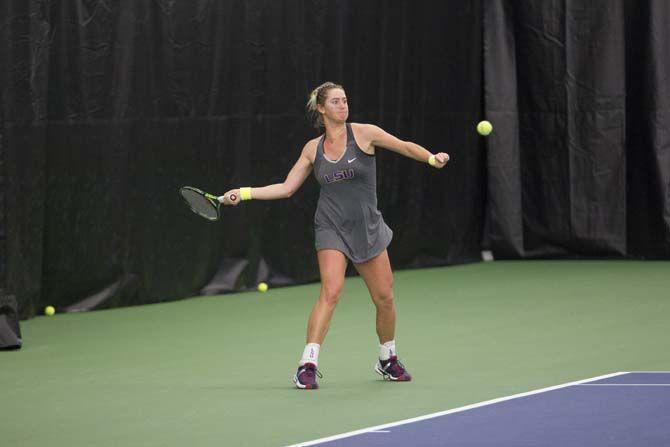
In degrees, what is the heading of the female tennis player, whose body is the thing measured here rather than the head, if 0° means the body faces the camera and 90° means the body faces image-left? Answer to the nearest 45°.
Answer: approximately 0°

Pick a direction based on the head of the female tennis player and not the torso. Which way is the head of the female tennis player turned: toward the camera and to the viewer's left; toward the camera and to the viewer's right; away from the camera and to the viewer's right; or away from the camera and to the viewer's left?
toward the camera and to the viewer's right
